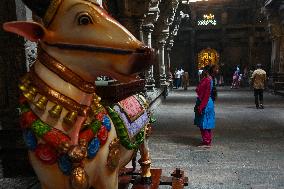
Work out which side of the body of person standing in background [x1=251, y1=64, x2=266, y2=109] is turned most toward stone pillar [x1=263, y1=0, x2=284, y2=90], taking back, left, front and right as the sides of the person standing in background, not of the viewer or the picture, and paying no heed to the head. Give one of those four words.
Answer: front

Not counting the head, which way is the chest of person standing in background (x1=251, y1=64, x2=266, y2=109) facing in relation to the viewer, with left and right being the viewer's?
facing away from the viewer

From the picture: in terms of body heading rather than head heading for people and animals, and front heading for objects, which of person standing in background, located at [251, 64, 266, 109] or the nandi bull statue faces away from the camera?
the person standing in background

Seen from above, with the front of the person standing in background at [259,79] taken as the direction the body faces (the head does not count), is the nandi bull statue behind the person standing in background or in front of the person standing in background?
behind

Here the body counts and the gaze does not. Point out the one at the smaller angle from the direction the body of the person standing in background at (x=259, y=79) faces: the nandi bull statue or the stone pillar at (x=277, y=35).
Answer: the stone pillar

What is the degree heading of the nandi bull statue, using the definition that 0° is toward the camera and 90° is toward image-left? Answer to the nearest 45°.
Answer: approximately 45°

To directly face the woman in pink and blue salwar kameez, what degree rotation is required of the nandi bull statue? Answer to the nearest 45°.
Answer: approximately 180°
